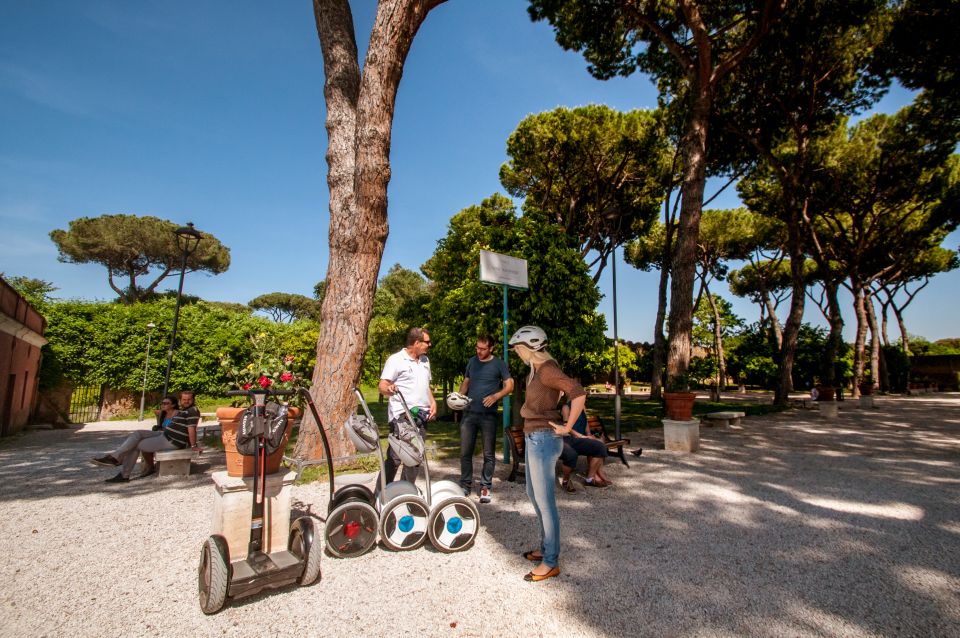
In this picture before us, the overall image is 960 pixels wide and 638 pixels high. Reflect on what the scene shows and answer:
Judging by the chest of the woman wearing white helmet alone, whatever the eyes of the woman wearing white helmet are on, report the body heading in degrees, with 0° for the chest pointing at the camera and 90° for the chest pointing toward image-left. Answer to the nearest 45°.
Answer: approximately 90°

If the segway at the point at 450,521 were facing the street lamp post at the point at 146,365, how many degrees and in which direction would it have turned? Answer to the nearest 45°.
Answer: approximately 45° to its right

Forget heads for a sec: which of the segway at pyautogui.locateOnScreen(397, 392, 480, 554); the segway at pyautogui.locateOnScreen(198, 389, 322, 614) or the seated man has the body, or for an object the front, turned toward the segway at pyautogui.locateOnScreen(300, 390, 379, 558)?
the segway at pyautogui.locateOnScreen(397, 392, 480, 554)

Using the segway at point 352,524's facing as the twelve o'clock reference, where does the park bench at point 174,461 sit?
The park bench is roughly at 2 o'clock from the segway.

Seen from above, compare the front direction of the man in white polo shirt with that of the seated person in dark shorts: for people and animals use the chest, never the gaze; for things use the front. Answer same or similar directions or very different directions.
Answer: same or similar directions

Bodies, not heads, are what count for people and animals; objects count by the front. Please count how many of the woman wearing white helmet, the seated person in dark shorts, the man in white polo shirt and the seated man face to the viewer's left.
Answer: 2

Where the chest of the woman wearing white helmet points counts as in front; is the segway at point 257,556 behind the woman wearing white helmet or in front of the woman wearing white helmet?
in front

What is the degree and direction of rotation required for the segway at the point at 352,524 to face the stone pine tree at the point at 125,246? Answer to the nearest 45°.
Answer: approximately 45° to its right

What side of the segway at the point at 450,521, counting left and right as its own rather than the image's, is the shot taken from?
left

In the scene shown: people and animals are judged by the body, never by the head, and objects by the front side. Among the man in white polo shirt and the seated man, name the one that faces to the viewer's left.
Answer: the seated man

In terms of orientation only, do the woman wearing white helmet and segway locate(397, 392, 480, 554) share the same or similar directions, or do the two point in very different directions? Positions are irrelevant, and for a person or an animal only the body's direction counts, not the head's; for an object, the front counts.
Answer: same or similar directions

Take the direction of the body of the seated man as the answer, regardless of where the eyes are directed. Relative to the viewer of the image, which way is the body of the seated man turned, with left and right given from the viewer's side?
facing to the left of the viewer

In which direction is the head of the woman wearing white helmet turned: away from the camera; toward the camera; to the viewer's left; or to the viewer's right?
to the viewer's left

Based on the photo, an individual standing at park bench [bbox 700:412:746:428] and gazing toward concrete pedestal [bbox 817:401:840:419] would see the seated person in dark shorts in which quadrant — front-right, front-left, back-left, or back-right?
back-right

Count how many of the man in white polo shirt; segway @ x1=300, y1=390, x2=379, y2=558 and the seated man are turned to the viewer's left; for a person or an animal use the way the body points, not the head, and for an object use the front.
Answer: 2

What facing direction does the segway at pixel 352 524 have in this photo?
to the viewer's left
